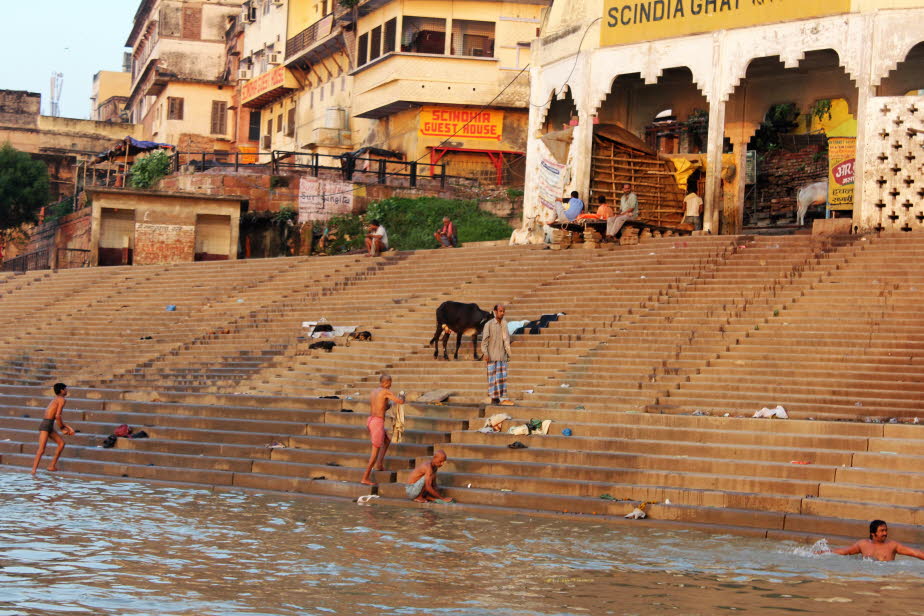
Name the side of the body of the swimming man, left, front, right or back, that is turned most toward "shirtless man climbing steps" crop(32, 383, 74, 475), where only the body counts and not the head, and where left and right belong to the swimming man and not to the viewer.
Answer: right

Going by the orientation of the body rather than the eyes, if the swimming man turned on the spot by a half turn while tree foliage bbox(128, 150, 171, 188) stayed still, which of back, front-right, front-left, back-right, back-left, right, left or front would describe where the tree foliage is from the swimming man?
front-left
